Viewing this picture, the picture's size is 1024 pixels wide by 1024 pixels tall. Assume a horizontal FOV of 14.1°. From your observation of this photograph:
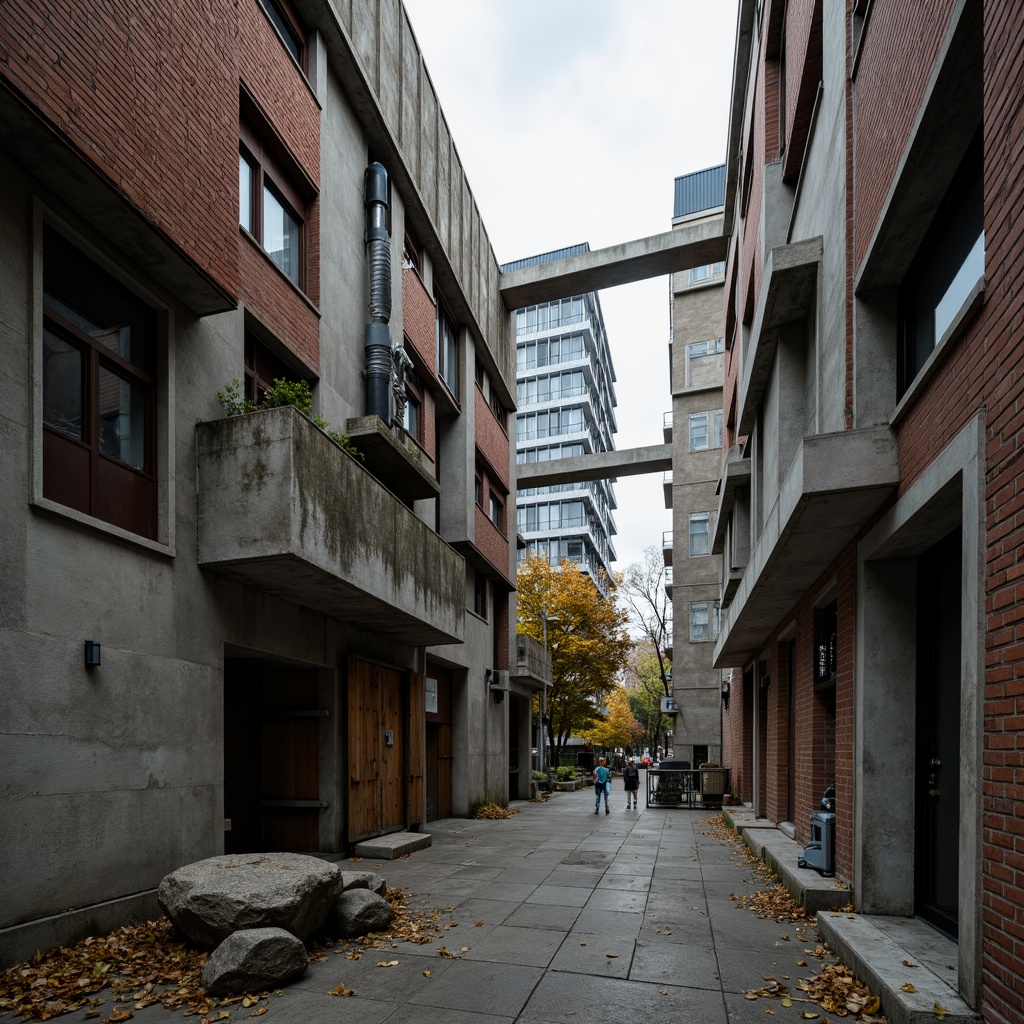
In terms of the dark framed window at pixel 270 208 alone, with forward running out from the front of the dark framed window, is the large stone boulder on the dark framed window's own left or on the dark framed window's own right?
on the dark framed window's own right

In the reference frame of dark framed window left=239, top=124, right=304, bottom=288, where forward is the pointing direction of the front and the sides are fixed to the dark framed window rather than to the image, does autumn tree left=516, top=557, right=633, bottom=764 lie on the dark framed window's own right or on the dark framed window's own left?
on the dark framed window's own left

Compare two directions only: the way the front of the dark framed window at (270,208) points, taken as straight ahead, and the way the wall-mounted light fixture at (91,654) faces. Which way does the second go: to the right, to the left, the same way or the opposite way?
the same way

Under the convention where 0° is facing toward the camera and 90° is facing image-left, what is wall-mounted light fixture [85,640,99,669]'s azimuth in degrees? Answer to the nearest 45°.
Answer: approximately 315°

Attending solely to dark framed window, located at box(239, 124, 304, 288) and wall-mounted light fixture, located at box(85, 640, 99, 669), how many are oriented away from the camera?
0

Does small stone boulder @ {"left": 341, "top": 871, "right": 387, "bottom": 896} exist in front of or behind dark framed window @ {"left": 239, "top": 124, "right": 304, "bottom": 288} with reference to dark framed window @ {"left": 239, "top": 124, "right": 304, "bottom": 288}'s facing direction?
in front

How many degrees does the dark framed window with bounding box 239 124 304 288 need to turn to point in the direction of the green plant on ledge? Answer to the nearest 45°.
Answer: approximately 45° to its right

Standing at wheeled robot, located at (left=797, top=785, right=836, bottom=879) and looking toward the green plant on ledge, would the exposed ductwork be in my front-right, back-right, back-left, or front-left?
front-right

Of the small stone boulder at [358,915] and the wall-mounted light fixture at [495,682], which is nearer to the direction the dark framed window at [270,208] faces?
the small stone boulder

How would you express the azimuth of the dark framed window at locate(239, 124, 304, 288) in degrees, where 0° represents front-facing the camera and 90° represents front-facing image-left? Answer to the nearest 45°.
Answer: approximately 315°
